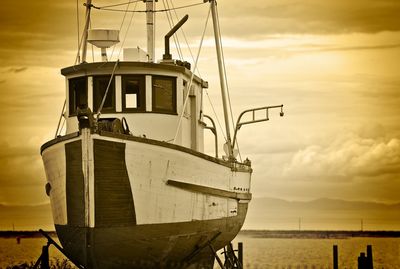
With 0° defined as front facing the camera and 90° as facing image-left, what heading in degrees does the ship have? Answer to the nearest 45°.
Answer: approximately 45°
